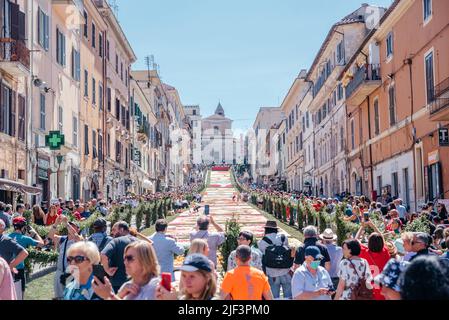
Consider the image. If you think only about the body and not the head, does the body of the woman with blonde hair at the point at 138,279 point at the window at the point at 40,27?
no

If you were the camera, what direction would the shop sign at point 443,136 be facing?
facing the viewer

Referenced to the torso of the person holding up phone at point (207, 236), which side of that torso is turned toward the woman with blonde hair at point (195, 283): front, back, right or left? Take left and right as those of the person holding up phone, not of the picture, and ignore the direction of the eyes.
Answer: back

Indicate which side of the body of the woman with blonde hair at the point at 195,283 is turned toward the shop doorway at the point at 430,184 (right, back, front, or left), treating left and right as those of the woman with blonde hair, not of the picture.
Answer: back

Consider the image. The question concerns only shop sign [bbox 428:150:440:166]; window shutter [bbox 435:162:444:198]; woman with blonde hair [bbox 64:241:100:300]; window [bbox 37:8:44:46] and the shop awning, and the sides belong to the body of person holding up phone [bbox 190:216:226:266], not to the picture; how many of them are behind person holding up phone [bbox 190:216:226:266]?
1

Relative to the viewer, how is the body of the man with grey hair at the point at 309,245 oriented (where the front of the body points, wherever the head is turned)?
away from the camera

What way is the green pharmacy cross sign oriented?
toward the camera

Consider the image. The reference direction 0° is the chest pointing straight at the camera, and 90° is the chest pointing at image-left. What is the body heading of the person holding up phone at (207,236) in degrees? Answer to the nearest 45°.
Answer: approximately 180°

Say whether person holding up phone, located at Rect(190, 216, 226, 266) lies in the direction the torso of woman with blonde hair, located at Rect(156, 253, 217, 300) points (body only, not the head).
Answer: no

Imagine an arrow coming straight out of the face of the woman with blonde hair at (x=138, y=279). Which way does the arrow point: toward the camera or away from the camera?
toward the camera

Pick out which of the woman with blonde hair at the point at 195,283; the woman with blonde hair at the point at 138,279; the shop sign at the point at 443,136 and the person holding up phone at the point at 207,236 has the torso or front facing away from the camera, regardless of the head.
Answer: the person holding up phone

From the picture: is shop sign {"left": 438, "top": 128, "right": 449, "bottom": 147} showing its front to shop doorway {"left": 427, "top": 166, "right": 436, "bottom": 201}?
no

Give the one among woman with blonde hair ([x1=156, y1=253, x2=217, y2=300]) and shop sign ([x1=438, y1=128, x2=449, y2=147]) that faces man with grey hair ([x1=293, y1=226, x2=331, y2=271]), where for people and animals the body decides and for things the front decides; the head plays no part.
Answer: the shop sign
